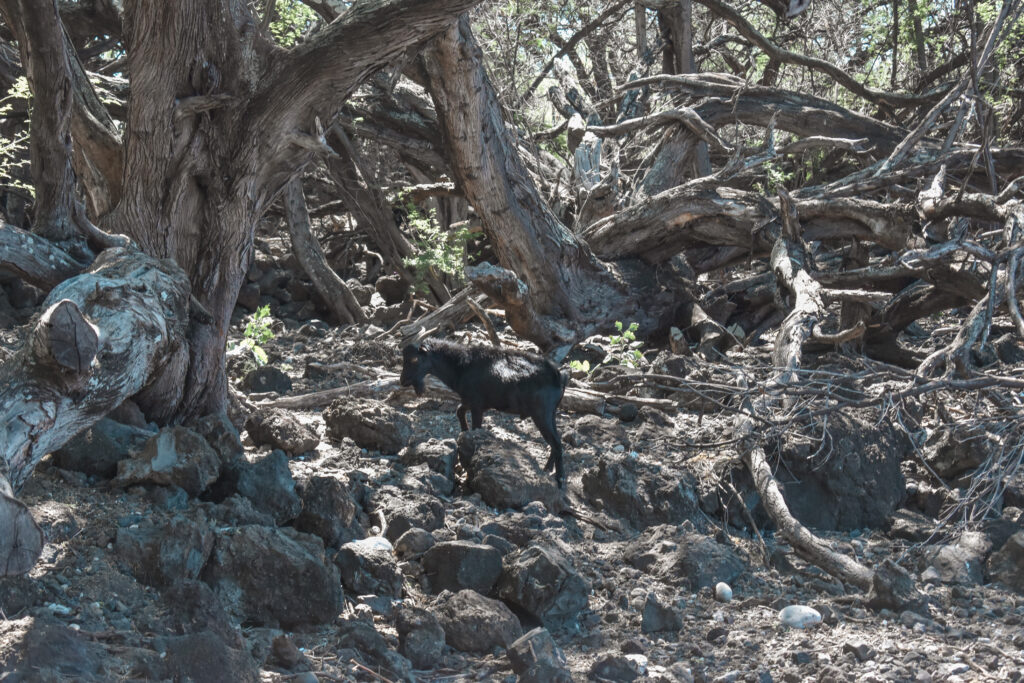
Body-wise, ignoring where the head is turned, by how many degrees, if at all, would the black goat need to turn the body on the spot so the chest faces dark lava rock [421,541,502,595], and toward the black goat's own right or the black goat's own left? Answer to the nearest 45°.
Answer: approximately 90° to the black goat's own left

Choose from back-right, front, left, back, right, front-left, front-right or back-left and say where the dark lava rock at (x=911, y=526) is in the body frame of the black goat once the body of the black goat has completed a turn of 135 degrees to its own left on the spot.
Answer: front-left

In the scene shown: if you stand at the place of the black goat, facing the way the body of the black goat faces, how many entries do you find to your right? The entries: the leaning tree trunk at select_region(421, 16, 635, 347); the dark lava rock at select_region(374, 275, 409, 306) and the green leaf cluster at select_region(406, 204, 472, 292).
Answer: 3

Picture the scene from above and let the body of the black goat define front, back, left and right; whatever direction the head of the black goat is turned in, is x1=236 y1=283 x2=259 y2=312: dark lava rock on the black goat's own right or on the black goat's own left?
on the black goat's own right

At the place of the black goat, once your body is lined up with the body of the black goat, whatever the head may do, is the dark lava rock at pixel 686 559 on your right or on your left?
on your left

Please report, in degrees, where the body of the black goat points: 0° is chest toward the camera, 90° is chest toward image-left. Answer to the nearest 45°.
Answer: approximately 90°

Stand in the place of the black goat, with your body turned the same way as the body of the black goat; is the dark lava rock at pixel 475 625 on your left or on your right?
on your left

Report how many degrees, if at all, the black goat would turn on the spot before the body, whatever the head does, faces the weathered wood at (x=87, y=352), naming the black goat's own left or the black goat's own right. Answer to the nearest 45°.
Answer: approximately 45° to the black goat's own left

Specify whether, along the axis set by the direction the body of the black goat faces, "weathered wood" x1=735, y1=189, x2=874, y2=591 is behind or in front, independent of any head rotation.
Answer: behind

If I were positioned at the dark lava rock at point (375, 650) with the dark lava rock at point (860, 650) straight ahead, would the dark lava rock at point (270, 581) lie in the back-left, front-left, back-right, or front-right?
back-left

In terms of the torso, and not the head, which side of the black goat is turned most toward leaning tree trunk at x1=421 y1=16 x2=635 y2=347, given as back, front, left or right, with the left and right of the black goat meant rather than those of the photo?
right
